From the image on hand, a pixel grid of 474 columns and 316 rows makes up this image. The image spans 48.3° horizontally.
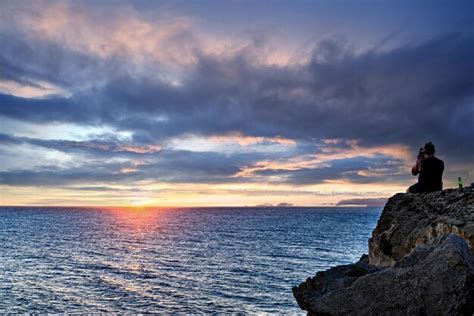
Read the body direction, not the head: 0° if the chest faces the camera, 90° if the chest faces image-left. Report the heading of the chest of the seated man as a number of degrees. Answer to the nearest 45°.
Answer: approximately 135°
